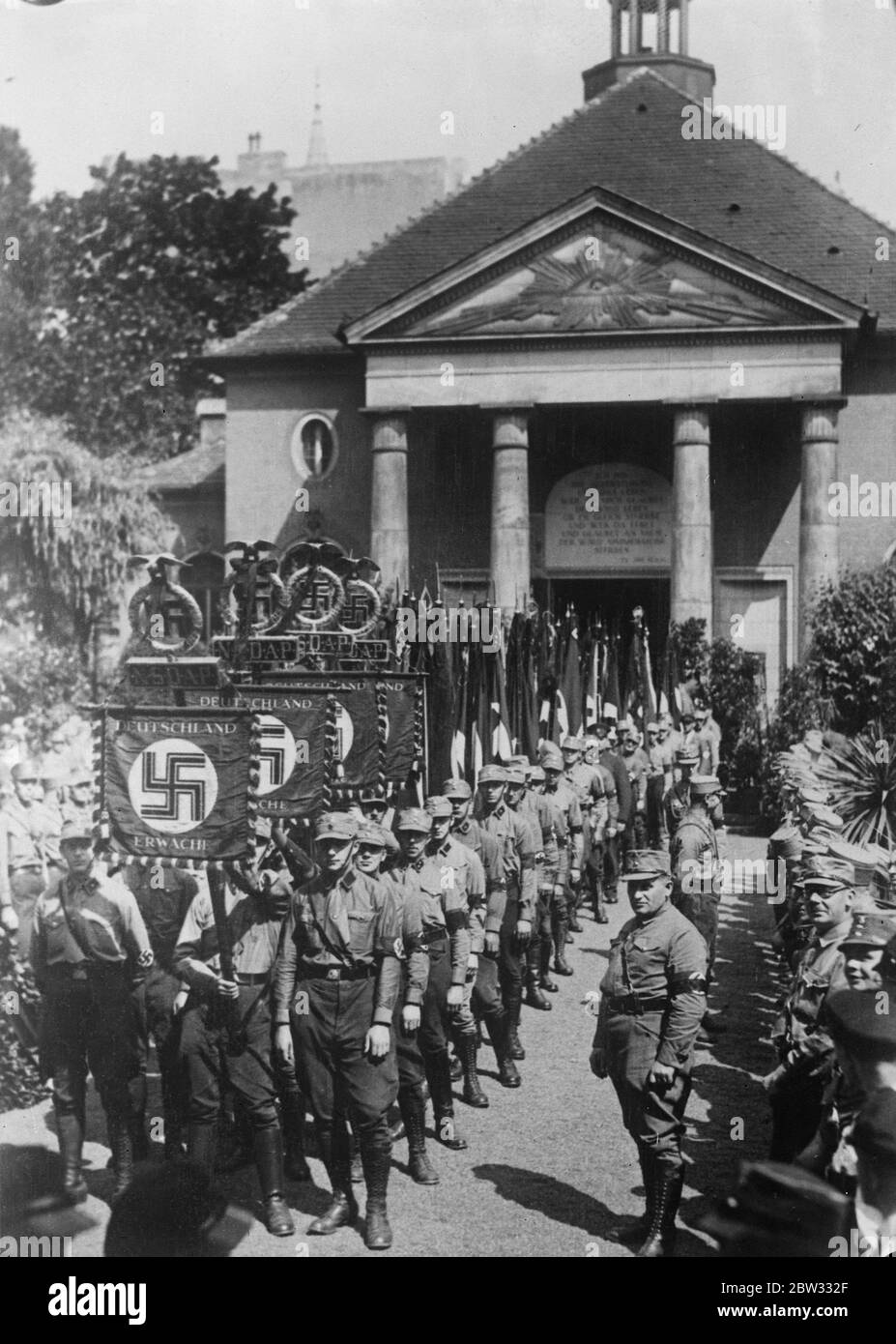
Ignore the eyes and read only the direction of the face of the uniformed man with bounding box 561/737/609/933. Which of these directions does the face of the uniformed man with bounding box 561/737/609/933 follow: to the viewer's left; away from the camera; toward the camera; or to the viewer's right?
toward the camera

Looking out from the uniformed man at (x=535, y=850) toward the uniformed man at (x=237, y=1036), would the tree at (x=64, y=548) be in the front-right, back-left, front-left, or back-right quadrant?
back-right

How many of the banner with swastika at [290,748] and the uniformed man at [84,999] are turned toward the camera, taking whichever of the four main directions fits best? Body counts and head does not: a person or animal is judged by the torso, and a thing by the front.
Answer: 2

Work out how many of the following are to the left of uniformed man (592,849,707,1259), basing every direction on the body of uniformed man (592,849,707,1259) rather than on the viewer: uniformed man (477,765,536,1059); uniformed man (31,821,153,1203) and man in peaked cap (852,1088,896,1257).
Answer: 1

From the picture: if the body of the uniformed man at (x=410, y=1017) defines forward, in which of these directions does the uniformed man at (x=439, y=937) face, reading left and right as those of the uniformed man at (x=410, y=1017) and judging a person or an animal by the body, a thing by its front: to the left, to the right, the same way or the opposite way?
the same way

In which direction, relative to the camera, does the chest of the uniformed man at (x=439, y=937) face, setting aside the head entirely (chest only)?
toward the camera

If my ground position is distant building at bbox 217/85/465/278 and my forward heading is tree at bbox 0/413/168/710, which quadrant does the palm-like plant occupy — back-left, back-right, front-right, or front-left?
front-left

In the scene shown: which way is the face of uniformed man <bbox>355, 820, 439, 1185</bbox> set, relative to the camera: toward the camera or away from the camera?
toward the camera

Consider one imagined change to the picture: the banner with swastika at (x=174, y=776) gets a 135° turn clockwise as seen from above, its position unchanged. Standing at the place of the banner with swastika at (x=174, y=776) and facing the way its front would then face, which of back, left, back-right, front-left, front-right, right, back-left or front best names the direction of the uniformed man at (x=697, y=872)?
right

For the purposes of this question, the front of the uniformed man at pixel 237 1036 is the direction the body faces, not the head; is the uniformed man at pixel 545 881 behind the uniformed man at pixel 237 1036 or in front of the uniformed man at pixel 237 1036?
behind

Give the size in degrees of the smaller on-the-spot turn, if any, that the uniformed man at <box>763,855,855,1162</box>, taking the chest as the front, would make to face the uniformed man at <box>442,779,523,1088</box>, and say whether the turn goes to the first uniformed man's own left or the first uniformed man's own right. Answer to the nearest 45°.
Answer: approximately 90° to the first uniformed man's own right

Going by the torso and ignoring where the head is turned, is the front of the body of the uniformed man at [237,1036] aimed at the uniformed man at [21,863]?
no

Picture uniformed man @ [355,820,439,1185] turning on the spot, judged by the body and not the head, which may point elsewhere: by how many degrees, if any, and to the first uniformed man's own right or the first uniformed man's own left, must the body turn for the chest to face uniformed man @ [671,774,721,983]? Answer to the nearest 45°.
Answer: approximately 135° to the first uniformed man's own left

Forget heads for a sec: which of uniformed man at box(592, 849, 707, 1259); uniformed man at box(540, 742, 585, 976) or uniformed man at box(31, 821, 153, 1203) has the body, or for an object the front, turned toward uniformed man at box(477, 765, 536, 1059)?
uniformed man at box(540, 742, 585, 976)

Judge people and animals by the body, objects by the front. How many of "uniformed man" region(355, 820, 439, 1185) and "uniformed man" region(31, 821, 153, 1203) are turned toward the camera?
2

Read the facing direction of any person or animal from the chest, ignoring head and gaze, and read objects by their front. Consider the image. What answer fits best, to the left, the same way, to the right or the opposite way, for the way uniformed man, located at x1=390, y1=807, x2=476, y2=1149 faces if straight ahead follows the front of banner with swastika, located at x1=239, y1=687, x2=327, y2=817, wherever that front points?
the same way

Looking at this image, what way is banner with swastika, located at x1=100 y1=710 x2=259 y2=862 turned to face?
toward the camera

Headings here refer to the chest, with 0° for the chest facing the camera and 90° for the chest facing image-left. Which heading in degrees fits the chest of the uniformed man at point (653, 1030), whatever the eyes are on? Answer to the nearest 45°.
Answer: approximately 45°

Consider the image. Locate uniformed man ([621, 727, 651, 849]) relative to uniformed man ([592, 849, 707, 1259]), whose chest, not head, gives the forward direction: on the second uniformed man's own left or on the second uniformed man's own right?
on the second uniformed man's own right
